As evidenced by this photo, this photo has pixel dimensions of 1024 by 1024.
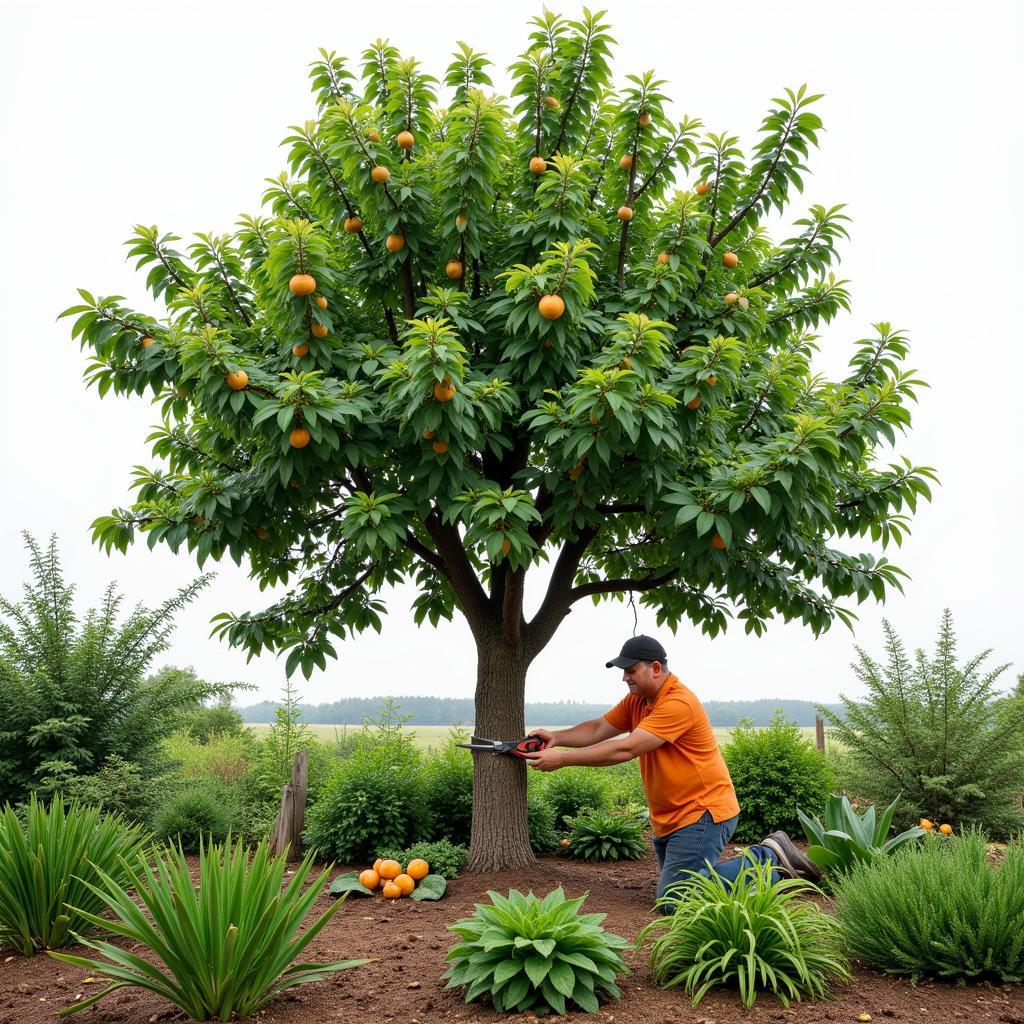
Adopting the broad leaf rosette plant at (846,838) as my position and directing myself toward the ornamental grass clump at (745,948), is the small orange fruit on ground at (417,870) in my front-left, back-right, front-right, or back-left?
front-right

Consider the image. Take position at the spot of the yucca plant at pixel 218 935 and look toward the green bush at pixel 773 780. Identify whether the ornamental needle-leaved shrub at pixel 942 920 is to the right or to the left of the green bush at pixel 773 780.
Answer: right

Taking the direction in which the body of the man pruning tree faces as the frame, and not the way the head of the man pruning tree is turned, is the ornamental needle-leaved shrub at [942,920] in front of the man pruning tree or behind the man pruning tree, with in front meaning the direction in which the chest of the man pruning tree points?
behind

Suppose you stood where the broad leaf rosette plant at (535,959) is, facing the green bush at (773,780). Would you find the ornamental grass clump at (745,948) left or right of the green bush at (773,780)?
right

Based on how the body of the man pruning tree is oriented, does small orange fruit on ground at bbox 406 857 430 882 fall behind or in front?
in front

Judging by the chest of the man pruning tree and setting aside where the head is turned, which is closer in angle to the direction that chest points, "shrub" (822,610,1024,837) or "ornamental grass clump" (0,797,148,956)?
the ornamental grass clump

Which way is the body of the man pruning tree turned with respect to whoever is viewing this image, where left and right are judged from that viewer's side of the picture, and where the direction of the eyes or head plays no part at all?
facing to the left of the viewer

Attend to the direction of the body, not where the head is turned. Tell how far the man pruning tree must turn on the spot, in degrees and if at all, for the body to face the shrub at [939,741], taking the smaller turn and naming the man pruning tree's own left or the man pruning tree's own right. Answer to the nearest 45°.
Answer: approximately 135° to the man pruning tree's own right

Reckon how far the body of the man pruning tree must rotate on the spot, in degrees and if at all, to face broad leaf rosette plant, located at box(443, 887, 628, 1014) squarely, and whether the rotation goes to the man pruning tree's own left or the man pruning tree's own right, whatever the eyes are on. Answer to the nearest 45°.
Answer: approximately 90° to the man pruning tree's own left

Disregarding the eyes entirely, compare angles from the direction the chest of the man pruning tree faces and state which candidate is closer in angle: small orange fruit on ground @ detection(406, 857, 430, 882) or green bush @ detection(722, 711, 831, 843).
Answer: the small orange fruit on ground

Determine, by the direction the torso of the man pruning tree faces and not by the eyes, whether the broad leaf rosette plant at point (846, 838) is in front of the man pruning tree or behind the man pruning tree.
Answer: behind

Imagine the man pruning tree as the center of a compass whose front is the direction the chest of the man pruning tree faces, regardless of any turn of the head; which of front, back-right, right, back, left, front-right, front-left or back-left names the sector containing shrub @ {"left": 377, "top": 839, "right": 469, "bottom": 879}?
front-right
